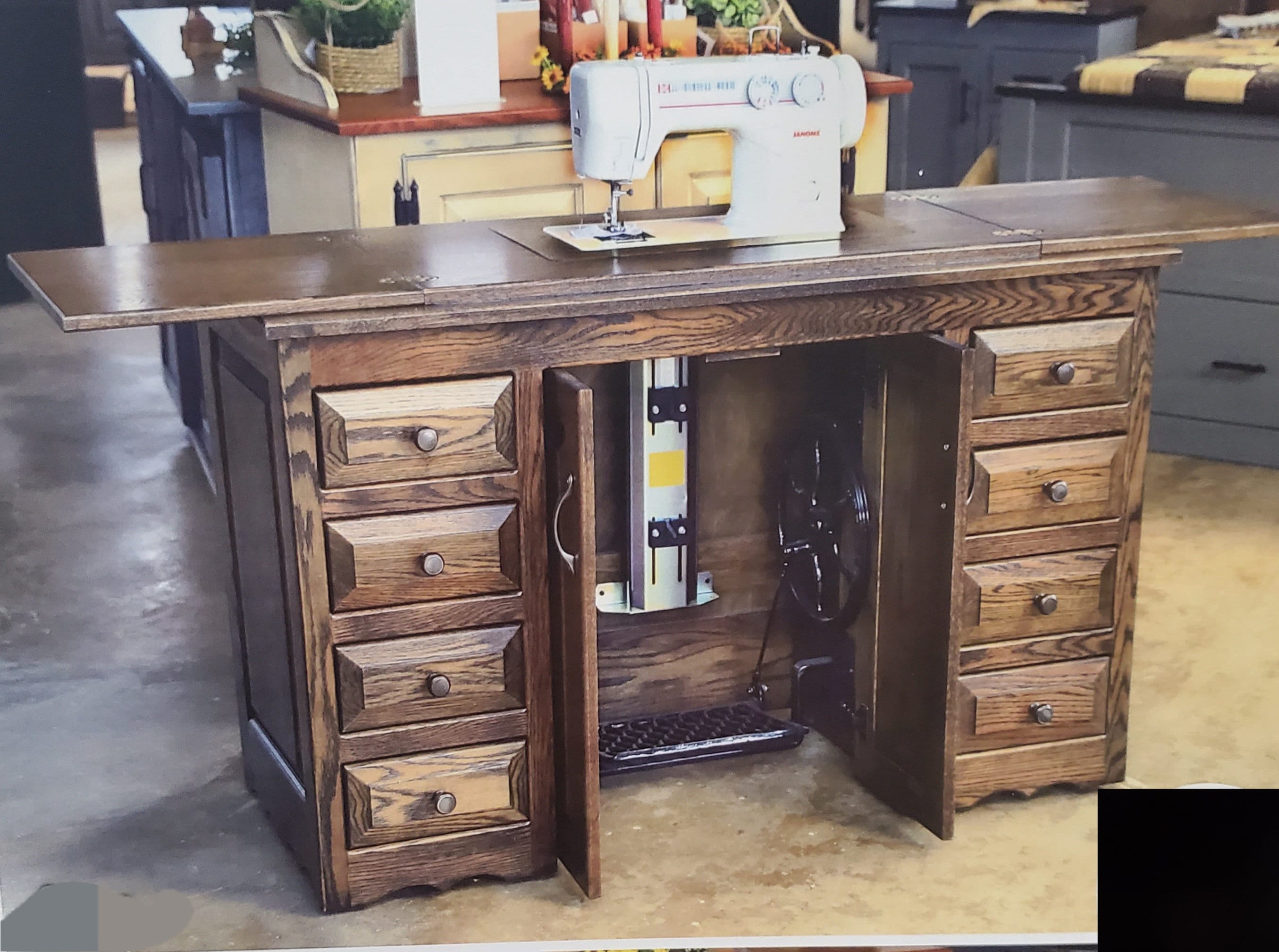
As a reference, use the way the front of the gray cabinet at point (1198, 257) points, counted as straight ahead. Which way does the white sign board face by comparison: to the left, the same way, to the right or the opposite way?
the same way

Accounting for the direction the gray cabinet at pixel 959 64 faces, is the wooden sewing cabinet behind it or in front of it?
in front

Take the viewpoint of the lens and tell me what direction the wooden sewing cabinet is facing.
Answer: facing the viewer

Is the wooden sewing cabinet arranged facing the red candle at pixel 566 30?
no

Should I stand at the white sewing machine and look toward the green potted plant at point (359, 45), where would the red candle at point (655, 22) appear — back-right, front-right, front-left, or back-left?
front-right

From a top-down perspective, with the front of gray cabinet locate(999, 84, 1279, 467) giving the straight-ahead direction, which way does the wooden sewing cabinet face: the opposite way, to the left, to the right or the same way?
the same way

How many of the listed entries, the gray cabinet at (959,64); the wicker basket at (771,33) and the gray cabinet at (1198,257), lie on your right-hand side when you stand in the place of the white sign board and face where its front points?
0

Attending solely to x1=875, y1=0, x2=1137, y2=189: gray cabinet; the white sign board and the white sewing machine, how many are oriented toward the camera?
3

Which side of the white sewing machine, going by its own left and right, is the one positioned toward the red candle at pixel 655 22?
back

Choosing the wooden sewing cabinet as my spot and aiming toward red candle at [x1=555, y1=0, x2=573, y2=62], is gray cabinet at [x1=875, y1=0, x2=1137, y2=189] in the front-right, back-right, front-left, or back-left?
front-right

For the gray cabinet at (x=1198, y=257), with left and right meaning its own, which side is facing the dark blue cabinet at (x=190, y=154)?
right

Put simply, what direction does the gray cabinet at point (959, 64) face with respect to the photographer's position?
facing the viewer

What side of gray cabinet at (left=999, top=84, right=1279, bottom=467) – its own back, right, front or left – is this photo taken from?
front

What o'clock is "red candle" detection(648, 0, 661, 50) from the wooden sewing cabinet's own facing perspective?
The red candle is roughly at 6 o'clock from the wooden sewing cabinet.

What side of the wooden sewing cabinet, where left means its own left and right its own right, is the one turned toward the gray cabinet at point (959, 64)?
back

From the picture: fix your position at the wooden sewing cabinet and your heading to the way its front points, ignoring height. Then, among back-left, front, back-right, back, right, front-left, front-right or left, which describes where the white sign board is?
back
